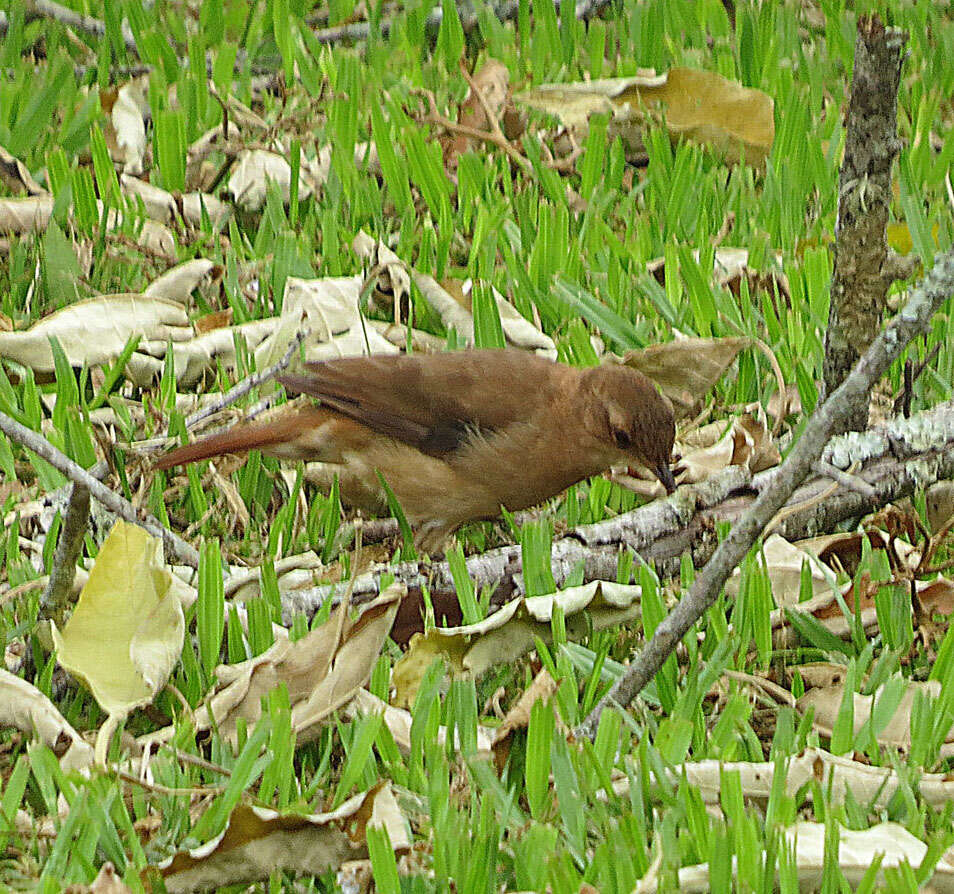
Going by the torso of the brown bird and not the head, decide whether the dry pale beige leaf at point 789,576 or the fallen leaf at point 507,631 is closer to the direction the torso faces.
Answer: the dry pale beige leaf

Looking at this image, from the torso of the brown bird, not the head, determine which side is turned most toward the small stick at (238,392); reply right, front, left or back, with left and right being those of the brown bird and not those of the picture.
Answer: back

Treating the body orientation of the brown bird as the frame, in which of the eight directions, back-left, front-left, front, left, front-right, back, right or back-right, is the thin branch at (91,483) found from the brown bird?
back-right

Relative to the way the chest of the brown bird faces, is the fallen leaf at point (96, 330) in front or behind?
behind

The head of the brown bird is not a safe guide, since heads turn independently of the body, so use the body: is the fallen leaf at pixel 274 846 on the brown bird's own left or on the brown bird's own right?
on the brown bird's own right

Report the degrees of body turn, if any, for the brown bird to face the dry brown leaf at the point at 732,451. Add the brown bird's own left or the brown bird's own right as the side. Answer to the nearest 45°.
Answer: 0° — it already faces it

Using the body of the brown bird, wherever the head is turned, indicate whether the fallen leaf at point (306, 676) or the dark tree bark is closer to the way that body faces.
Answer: the dark tree bark

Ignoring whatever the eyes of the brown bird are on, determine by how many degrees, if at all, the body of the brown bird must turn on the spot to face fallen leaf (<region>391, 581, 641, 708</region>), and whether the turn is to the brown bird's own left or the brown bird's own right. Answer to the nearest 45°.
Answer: approximately 90° to the brown bird's own right

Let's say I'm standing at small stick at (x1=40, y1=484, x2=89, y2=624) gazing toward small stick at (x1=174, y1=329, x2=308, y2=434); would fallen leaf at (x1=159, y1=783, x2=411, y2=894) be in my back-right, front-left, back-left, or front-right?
back-right

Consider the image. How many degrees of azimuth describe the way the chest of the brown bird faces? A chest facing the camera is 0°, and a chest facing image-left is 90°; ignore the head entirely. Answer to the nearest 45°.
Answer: approximately 270°
